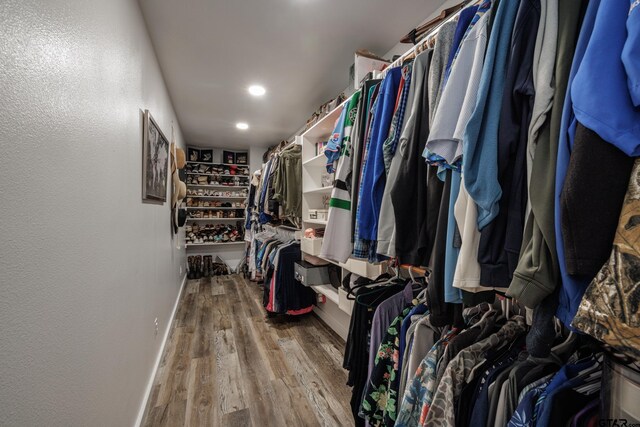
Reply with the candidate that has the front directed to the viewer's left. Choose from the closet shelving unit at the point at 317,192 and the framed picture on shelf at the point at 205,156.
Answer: the closet shelving unit

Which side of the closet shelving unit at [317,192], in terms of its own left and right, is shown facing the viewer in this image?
left

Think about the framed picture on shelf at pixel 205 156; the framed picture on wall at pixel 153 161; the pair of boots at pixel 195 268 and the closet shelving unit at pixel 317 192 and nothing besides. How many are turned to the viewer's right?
1

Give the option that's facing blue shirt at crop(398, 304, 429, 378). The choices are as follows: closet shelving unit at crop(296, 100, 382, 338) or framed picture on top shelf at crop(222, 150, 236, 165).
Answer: the framed picture on top shelf

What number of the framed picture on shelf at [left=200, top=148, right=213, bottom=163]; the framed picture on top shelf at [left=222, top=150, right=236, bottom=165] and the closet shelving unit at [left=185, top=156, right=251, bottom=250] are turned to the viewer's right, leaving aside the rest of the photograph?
0

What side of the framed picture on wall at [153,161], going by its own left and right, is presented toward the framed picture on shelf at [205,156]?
left

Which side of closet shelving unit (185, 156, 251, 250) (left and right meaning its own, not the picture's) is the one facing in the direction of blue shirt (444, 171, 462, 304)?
front

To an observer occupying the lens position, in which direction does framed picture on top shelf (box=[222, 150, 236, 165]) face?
facing the viewer

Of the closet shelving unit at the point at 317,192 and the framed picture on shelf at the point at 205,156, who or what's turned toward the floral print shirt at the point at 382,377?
the framed picture on shelf

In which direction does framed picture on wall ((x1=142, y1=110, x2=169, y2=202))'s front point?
to the viewer's right

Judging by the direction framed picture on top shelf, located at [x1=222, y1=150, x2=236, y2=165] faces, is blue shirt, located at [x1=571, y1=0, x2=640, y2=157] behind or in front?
in front

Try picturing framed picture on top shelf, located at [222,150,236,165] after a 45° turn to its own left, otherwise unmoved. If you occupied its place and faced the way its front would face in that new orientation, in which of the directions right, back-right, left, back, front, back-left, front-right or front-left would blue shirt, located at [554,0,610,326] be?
front-right

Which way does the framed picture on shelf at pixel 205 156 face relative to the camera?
toward the camera

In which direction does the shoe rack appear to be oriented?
toward the camera
